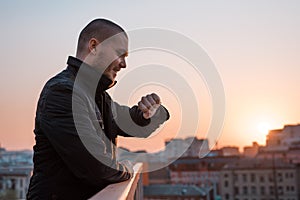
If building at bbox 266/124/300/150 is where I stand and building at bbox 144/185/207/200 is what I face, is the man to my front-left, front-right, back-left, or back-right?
front-left

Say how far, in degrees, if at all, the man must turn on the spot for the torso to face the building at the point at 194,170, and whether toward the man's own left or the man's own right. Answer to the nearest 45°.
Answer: approximately 90° to the man's own left

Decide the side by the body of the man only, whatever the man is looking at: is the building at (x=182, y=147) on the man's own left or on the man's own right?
on the man's own left

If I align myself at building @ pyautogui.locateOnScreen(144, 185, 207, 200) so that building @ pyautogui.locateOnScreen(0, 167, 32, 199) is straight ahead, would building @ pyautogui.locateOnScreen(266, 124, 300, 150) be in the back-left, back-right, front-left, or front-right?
back-right

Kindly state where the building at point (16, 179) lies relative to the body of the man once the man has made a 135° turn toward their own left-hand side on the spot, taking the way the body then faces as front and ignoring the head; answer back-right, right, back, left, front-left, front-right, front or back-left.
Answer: front-right

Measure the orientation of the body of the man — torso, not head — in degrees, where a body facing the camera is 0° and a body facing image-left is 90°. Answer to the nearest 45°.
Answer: approximately 270°

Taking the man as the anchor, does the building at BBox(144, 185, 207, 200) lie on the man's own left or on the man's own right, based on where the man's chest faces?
on the man's own left

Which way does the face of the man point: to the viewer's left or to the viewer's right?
to the viewer's right

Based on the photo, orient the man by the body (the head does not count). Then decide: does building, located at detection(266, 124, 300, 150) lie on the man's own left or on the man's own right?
on the man's own left
